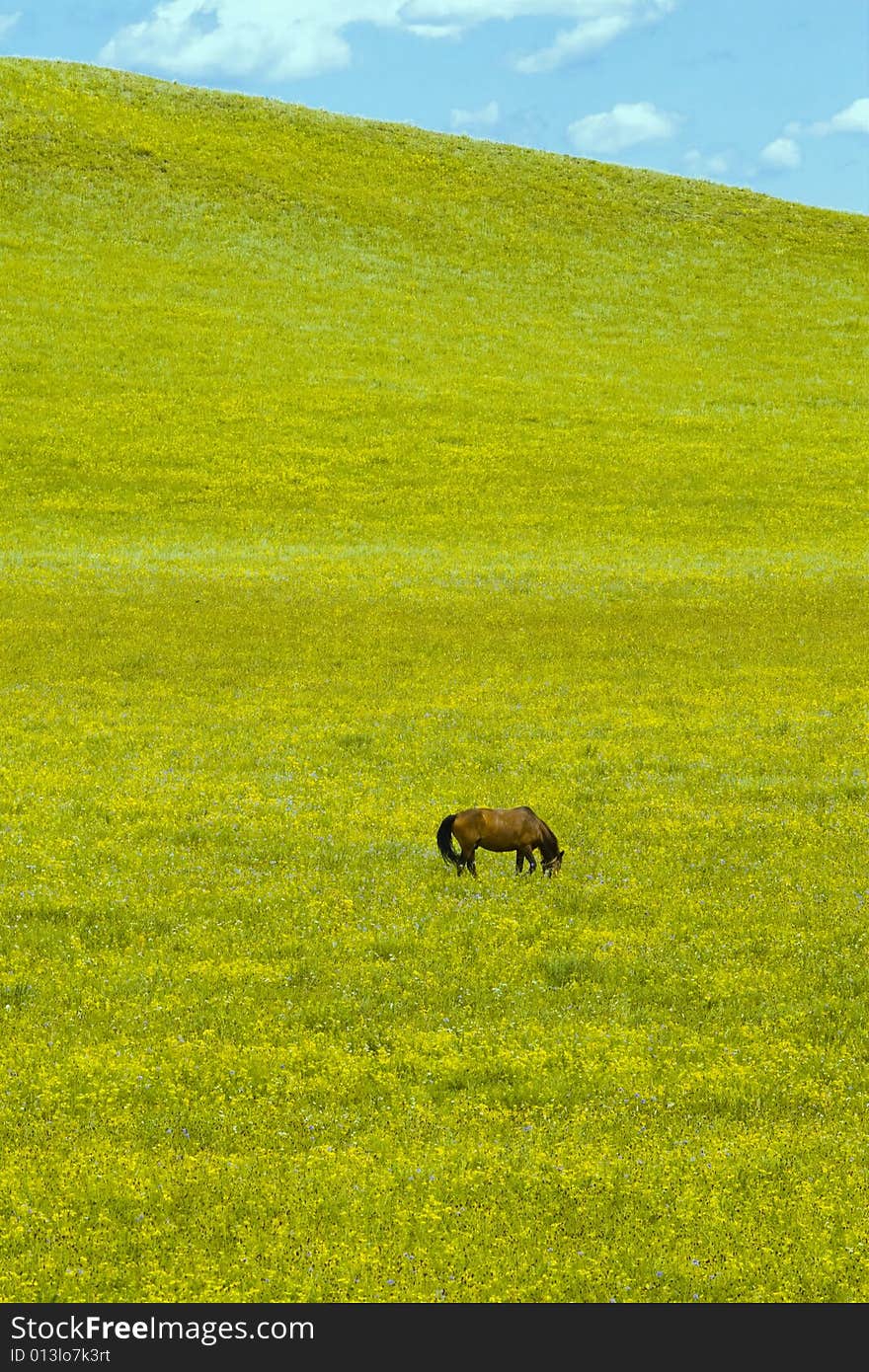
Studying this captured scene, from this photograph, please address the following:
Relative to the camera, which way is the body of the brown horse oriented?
to the viewer's right
